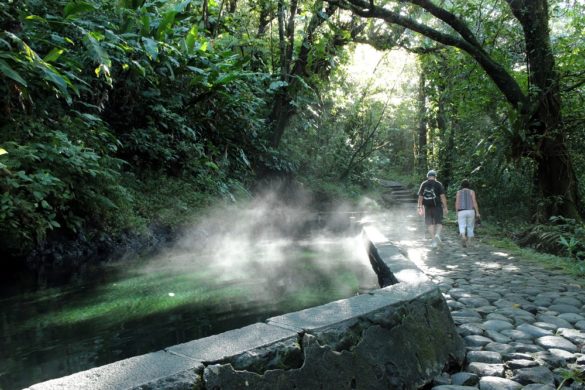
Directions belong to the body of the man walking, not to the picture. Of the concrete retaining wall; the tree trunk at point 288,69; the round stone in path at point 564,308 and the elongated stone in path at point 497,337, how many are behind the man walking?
3

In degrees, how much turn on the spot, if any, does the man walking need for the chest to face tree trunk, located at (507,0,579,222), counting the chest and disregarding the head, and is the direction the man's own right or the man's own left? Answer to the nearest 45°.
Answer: approximately 90° to the man's own right

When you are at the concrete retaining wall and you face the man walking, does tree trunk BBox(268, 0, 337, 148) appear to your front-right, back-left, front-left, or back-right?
front-left

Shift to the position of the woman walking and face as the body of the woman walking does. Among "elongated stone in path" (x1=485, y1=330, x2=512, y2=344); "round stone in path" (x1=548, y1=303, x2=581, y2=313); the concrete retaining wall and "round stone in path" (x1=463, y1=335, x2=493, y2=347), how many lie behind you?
4

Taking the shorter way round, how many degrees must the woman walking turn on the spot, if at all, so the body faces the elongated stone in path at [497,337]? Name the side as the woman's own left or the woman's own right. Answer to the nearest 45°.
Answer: approximately 180°

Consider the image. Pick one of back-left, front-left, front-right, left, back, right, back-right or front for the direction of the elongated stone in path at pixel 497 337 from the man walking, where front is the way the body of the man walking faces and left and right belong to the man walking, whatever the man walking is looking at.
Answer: back

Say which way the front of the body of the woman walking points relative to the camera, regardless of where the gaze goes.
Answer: away from the camera

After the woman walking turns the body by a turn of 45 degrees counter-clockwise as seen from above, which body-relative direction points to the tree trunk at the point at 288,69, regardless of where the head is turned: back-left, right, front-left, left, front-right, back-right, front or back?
front

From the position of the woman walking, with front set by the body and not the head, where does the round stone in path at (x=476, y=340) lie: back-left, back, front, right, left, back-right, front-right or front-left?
back

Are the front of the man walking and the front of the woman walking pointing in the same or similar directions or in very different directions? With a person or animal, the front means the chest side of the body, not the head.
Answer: same or similar directions

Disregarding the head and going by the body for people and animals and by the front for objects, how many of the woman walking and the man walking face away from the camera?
2

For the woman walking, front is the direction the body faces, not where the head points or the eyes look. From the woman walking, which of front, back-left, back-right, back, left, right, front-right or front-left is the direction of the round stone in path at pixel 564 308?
back

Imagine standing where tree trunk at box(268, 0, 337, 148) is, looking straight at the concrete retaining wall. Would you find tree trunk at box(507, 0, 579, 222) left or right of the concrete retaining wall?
left

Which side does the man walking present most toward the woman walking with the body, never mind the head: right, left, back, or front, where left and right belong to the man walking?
right

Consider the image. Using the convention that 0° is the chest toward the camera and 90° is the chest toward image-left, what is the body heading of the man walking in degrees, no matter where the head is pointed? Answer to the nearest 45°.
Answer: approximately 180°
